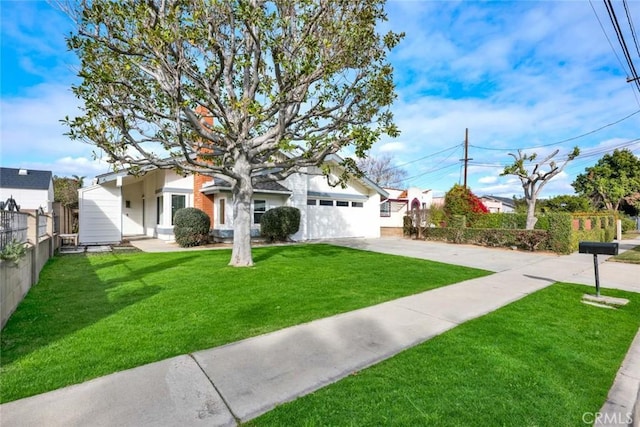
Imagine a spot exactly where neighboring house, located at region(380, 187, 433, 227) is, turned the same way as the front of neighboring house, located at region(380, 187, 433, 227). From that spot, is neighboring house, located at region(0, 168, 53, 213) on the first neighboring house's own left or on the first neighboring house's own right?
on the first neighboring house's own right

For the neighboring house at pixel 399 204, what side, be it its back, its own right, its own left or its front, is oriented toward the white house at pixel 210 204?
right

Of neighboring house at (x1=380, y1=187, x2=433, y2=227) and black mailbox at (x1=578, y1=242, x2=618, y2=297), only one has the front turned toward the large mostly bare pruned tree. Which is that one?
the neighboring house

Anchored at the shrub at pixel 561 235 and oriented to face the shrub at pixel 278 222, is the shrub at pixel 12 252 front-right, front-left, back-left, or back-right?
front-left

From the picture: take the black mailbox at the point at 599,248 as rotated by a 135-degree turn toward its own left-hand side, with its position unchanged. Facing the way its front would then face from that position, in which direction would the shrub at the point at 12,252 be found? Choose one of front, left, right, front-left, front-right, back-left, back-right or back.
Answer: left

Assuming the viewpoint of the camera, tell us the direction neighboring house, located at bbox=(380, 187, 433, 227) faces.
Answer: facing the viewer and to the right of the viewer

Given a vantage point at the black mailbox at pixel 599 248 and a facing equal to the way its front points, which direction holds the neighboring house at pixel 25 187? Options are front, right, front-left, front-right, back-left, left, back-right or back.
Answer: back

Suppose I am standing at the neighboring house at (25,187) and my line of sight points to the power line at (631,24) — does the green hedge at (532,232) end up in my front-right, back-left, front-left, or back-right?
front-left

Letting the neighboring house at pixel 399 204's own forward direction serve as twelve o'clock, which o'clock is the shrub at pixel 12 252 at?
The shrub is roughly at 2 o'clock from the neighboring house.

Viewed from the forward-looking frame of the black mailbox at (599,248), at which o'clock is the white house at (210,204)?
The white house is roughly at 6 o'clock from the black mailbox.

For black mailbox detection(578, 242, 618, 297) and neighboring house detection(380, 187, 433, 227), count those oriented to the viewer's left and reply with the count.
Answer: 0

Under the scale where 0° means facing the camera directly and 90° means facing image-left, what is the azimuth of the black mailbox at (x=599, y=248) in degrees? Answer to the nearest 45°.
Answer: approximately 270°

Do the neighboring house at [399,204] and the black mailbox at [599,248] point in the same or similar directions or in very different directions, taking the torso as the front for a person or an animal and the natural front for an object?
same or similar directions
